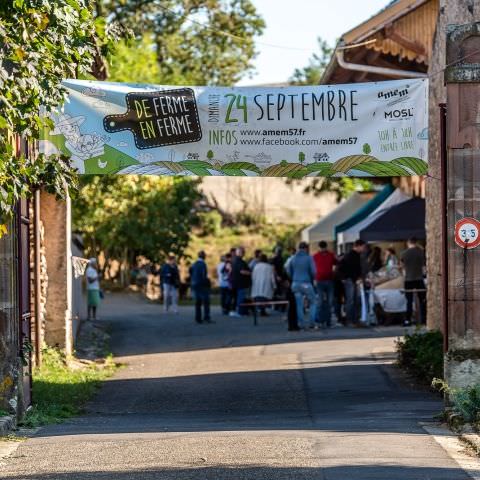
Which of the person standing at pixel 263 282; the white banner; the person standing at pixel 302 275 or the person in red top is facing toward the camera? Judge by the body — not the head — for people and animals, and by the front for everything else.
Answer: the white banner

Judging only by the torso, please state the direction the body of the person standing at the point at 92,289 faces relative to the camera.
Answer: to the viewer's right

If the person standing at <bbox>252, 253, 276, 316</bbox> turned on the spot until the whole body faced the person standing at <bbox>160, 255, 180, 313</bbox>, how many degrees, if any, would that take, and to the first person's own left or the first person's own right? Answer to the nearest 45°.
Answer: approximately 45° to the first person's own left

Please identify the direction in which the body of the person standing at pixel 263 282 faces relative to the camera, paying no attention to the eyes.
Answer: away from the camera

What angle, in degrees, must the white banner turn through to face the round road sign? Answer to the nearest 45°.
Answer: approximately 45° to its left

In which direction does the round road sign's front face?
toward the camera

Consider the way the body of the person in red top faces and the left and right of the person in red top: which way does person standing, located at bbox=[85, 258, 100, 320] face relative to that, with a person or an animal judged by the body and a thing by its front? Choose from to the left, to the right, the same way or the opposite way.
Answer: the opposite way

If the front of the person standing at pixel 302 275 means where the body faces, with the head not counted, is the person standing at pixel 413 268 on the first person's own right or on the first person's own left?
on the first person's own right

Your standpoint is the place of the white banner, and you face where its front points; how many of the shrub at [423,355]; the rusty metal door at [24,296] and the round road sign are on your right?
1

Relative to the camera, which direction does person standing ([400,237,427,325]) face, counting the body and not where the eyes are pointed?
away from the camera

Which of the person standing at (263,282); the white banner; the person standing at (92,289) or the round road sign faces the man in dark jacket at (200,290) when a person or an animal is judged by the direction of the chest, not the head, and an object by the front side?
the person standing at (92,289)

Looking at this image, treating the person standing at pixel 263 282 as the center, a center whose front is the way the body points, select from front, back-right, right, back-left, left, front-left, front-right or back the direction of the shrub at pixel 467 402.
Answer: back

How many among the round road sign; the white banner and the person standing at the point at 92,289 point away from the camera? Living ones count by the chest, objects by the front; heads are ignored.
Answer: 0
